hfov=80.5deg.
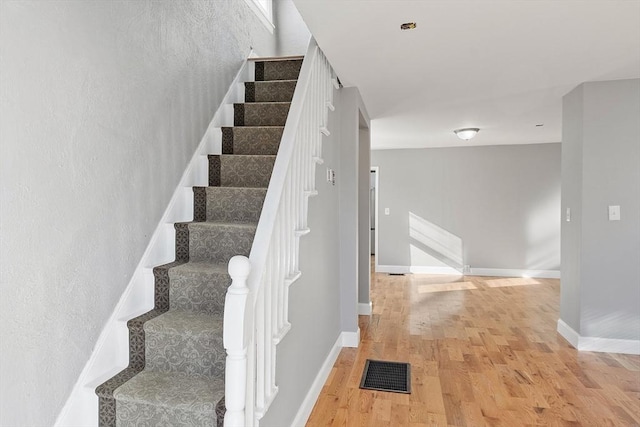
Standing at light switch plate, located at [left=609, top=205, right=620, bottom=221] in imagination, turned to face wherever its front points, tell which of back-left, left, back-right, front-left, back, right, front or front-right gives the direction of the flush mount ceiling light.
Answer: back-right

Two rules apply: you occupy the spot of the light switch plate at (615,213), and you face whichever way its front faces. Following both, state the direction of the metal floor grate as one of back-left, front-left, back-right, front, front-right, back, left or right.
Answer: front-right

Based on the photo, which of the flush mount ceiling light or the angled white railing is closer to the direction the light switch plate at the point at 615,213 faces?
the angled white railing

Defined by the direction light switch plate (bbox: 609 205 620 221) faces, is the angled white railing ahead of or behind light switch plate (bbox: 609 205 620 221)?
ahead

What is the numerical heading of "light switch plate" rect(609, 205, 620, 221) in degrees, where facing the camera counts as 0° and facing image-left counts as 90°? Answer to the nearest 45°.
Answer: approximately 0°

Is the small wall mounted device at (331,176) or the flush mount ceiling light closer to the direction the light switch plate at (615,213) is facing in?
the small wall mounted device

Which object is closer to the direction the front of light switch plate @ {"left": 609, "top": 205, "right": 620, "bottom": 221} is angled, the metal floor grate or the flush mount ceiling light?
the metal floor grate

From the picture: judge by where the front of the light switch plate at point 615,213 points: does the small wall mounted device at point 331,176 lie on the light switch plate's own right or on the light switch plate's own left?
on the light switch plate's own right
